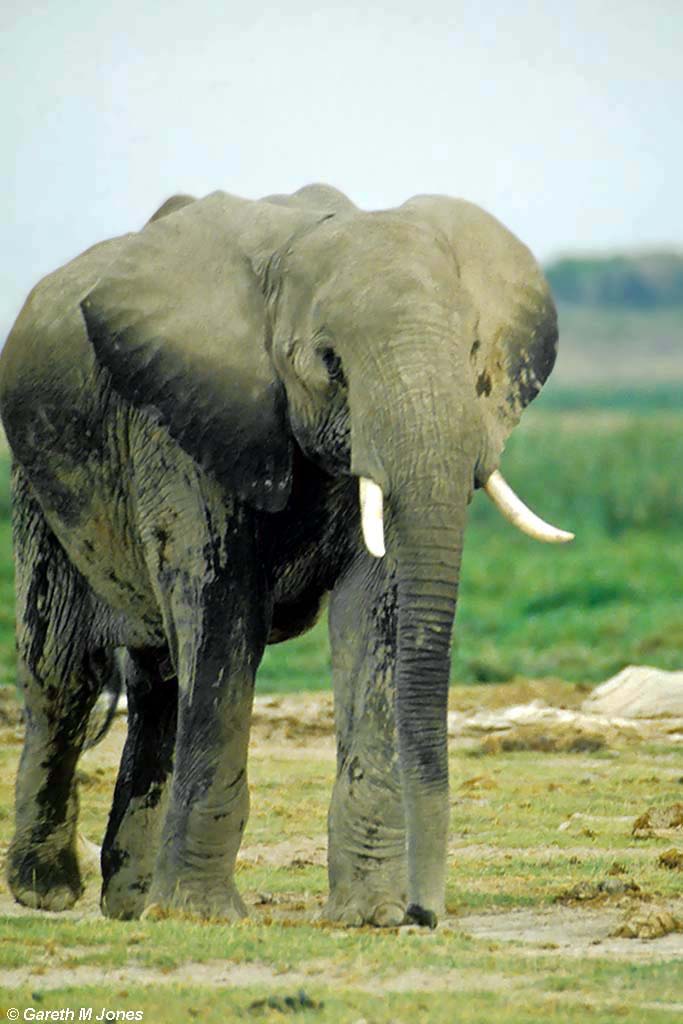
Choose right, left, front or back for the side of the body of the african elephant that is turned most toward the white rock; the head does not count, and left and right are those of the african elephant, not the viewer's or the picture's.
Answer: left

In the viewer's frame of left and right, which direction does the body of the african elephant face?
facing the viewer and to the right of the viewer
